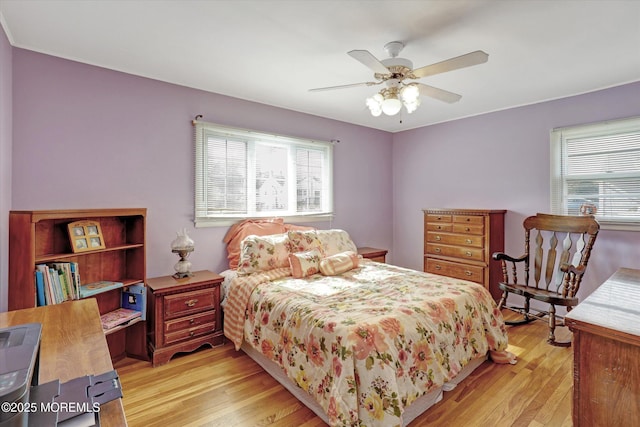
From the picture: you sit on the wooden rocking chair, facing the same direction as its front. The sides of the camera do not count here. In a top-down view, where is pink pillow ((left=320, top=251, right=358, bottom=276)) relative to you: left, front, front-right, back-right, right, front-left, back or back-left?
front

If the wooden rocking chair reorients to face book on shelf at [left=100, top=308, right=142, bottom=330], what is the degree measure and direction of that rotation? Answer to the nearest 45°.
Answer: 0° — it already faces it

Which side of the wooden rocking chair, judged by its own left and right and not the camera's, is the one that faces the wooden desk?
front

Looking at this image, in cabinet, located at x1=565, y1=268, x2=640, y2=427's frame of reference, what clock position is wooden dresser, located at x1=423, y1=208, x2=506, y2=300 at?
The wooden dresser is roughly at 2 o'clock from the cabinet.

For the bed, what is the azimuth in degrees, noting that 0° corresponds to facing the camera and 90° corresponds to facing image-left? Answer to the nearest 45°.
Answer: approximately 315°

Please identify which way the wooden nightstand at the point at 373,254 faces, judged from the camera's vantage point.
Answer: facing the viewer and to the right of the viewer

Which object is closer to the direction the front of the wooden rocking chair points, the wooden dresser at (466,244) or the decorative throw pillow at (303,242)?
the decorative throw pillow

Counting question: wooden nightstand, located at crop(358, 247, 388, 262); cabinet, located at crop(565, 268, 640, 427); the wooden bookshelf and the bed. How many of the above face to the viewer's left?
1

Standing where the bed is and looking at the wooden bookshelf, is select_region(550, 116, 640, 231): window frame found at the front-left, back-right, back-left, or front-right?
back-right

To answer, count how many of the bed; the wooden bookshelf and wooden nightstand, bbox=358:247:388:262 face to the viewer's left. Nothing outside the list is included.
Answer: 0

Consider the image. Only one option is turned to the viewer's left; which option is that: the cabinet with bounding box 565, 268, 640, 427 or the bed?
the cabinet

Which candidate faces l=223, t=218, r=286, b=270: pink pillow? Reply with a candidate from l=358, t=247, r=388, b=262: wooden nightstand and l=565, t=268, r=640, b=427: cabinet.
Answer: the cabinet

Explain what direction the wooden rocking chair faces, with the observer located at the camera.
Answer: facing the viewer and to the left of the viewer

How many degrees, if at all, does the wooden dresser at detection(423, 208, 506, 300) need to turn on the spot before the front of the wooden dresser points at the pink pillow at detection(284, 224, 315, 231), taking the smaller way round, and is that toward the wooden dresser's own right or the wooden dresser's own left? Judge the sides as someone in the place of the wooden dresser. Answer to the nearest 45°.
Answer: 0° — it already faces it

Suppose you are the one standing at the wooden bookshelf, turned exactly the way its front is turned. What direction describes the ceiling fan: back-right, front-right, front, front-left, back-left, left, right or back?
front

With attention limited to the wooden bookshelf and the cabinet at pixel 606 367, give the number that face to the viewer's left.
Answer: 1

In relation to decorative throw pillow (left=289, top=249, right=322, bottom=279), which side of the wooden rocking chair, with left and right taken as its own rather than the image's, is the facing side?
front

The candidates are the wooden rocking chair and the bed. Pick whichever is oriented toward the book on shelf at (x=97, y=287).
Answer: the wooden rocking chair

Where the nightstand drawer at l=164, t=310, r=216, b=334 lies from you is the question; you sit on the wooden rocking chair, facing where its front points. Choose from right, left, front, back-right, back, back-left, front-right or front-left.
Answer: front
